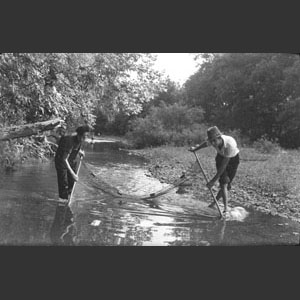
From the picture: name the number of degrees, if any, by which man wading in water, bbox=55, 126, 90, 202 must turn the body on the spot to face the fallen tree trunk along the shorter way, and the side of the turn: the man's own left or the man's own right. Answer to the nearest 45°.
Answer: approximately 180°

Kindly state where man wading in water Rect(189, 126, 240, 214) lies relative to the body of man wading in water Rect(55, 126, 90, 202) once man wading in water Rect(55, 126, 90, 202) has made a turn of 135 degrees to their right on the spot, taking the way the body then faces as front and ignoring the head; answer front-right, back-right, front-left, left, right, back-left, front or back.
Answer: back-left

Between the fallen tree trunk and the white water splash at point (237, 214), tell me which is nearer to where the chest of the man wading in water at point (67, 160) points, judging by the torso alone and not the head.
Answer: the white water splash

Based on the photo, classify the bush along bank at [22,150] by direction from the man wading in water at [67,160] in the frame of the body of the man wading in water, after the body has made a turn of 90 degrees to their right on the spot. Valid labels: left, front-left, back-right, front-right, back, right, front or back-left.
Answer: right

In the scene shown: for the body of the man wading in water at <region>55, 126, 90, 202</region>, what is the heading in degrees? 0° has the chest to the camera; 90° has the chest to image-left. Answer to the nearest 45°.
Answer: approximately 270°

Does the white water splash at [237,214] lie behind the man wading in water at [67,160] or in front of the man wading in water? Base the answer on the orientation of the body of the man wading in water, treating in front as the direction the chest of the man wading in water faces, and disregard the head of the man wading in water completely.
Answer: in front
